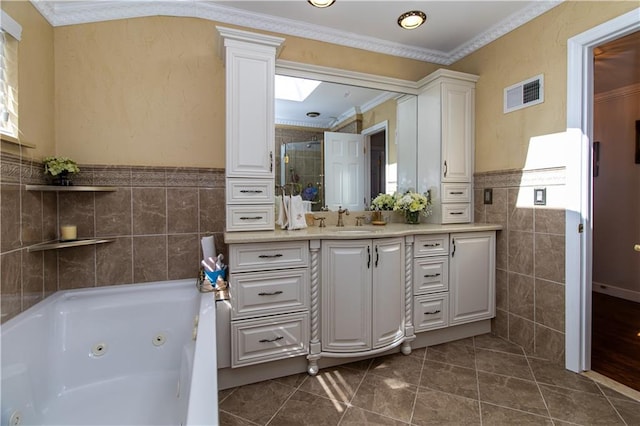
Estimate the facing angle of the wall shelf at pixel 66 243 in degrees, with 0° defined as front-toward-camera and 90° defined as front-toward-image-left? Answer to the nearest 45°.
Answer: approximately 315°

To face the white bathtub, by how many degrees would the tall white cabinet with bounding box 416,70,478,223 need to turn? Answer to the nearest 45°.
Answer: approximately 90° to its right

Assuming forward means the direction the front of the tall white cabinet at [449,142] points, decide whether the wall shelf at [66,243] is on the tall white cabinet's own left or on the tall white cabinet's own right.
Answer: on the tall white cabinet's own right

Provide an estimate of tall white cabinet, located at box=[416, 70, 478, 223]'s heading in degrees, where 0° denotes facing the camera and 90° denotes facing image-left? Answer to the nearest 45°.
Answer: approximately 315°
